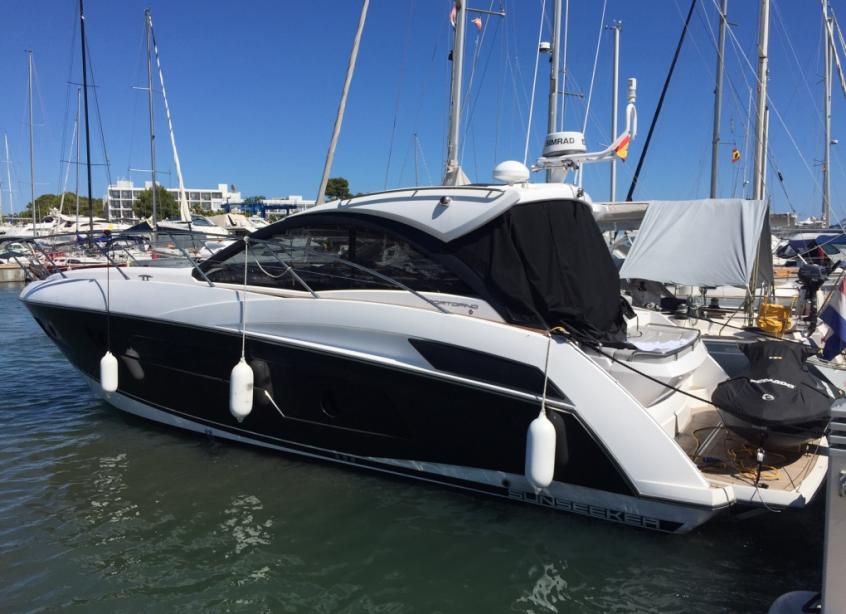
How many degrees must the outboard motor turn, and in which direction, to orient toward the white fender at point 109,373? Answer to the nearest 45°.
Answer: approximately 45° to its left

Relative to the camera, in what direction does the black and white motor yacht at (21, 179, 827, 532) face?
facing away from the viewer and to the left of the viewer

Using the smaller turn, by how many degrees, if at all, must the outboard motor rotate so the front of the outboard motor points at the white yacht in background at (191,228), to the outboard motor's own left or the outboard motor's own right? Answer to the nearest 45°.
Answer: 0° — it already faces it

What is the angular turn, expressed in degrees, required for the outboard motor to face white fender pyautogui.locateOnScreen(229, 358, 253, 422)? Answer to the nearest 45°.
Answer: approximately 45° to its left

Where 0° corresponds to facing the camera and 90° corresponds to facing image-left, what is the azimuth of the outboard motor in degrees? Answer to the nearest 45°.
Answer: approximately 90°

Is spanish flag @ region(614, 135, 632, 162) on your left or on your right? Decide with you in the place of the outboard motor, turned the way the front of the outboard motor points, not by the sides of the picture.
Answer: on your left

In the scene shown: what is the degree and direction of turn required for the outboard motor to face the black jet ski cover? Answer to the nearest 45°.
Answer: approximately 90° to its left
